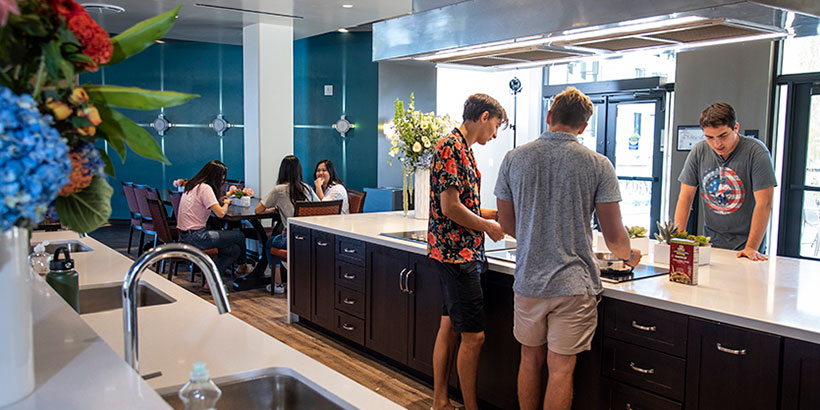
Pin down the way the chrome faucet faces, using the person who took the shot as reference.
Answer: facing to the right of the viewer

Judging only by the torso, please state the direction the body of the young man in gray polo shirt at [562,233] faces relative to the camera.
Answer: away from the camera

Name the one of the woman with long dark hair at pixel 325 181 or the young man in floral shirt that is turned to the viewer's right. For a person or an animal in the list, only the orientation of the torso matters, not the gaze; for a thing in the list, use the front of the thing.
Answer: the young man in floral shirt

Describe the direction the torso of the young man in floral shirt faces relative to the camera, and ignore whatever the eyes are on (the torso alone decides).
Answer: to the viewer's right

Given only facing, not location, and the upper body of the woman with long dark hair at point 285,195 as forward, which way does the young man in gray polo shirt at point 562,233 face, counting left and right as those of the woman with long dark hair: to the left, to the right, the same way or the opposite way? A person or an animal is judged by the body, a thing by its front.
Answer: to the right

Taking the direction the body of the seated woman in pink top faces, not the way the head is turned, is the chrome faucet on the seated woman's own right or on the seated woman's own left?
on the seated woman's own right

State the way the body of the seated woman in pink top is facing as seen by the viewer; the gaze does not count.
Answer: to the viewer's right

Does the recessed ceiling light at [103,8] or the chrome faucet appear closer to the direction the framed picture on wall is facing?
the chrome faucet

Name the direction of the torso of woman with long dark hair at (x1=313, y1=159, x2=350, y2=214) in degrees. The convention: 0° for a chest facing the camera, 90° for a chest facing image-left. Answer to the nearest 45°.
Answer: approximately 45°

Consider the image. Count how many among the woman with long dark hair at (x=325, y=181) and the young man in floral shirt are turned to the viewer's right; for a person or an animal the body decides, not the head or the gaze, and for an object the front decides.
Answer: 1

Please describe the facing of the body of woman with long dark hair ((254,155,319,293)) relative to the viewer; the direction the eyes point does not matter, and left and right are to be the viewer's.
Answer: facing away from the viewer and to the left of the viewer

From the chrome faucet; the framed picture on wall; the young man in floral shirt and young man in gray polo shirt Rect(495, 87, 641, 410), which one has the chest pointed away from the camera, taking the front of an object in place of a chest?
the young man in gray polo shirt

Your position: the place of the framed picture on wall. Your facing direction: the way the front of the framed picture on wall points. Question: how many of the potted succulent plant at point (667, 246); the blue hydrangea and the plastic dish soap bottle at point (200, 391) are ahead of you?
3
